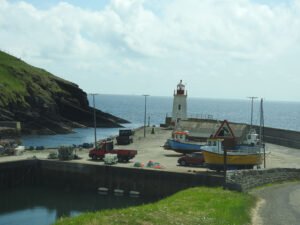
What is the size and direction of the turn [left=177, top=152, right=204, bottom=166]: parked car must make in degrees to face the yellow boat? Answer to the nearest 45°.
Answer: approximately 135° to its left

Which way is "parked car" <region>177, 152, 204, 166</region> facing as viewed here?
to the viewer's left

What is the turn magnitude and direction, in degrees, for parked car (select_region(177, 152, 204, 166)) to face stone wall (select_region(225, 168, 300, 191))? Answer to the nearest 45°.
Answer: approximately 135° to its left

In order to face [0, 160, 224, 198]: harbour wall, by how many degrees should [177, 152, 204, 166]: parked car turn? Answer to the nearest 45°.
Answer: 0° — it already faces it

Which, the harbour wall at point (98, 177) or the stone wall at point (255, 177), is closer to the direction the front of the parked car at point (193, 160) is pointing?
the harbour wall
